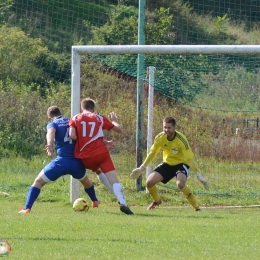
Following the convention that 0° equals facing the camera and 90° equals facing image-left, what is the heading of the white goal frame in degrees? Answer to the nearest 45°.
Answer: approximately 0°

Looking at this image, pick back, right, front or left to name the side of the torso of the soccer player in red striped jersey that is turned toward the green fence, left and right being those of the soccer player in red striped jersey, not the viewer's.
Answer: front

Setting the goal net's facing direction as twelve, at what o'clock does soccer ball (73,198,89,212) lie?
The soccer ball is roughly at 1 o'clock from the goal net.

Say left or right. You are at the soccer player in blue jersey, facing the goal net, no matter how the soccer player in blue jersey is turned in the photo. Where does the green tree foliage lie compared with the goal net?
left

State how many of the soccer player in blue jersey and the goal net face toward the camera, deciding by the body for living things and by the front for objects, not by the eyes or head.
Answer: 1

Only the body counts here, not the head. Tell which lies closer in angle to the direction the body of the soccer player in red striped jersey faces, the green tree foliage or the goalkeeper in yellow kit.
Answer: the green tree foliage

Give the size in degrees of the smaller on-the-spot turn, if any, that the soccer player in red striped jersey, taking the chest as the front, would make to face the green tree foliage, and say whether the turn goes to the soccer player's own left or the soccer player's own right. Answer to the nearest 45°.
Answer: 0° — they already face it

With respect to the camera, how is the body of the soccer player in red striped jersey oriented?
away from the camera
